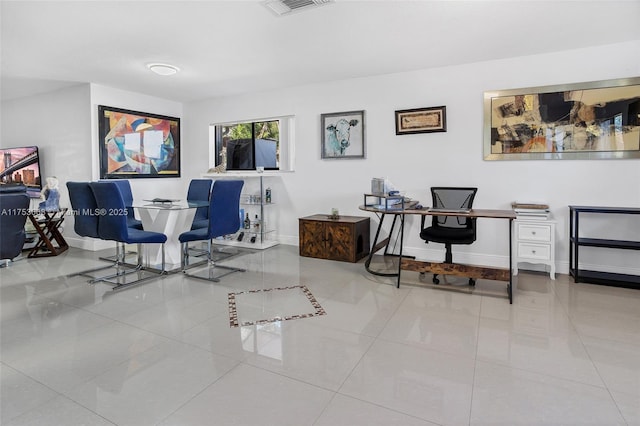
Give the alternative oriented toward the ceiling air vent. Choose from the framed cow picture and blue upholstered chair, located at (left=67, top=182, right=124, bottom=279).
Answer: the framed cow picture

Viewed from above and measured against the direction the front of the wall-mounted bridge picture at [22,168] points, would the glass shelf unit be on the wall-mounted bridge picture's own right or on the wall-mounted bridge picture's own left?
on the wall-mounted bridge picture's own left

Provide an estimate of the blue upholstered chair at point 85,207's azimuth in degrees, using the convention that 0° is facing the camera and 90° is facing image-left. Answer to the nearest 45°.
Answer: approximately 225°

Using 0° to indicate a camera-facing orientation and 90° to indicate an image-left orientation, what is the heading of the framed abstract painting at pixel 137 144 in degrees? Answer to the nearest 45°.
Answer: approximately 315°

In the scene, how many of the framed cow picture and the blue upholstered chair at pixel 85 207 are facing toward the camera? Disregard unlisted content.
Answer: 1

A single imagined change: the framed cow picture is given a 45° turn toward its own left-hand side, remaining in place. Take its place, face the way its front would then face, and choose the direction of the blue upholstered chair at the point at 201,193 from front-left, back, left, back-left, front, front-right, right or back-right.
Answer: back-right

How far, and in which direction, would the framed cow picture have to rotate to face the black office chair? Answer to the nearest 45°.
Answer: approximately 45° to its left

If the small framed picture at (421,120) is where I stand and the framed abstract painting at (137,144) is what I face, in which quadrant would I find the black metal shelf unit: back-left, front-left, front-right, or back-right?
back-left

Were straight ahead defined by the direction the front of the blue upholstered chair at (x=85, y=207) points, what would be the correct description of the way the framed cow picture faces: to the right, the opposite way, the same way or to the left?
the opposite way

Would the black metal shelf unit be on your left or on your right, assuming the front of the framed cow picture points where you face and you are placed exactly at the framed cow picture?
on your left

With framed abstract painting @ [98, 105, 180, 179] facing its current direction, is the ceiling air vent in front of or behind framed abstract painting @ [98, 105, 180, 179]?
in front
